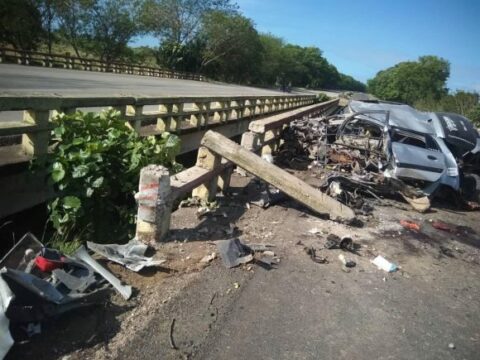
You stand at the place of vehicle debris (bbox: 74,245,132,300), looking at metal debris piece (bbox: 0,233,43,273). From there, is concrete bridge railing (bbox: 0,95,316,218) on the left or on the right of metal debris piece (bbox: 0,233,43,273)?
right

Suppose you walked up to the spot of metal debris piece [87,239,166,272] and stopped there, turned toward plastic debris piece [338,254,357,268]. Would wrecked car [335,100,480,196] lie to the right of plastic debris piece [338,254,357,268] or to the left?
left

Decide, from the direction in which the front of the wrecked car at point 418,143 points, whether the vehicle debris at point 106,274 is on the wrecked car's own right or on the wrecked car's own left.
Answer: on the wrecked car's own left

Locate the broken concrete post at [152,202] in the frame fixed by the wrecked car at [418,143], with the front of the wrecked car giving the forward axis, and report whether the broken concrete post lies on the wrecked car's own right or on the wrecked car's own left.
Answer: on the wrecked car's own left

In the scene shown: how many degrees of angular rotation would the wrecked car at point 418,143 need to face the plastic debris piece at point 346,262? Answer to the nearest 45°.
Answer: approximately 135° to its left
